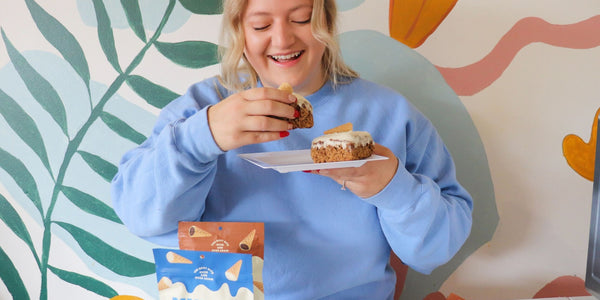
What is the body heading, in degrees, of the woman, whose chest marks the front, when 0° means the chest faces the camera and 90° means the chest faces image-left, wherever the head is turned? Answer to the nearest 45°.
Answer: approximately 0°

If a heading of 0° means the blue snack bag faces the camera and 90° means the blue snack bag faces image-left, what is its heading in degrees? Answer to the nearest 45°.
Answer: approximately 0°
